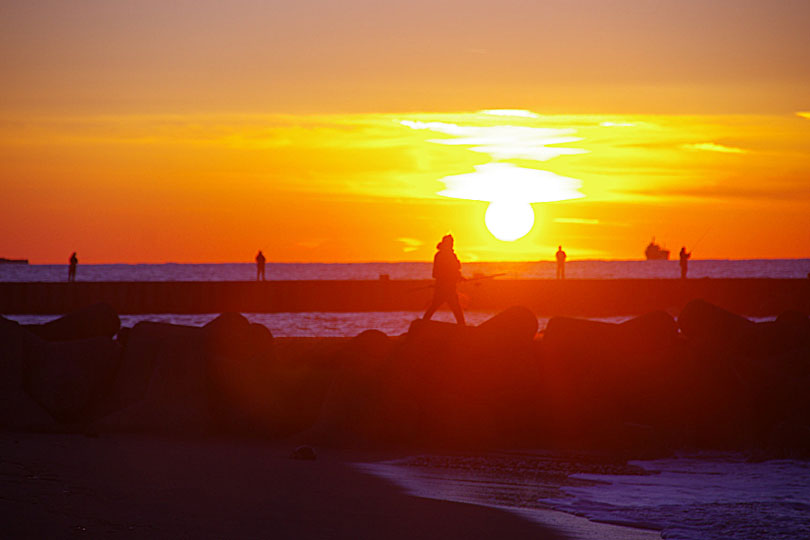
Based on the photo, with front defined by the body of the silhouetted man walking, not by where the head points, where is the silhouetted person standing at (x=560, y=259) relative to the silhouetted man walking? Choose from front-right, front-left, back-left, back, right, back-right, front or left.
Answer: left

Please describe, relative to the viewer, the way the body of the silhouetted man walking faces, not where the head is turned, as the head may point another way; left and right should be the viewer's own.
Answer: facing to the right of the viewer
